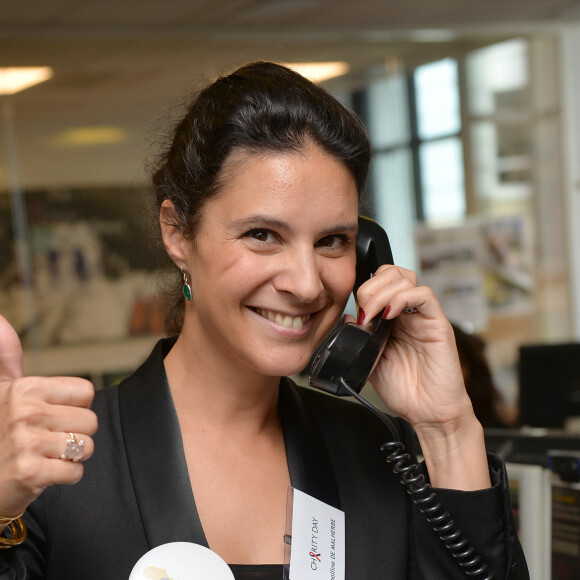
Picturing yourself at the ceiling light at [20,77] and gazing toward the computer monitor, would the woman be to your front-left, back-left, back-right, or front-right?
front-right

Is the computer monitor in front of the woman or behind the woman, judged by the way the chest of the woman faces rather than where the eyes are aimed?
behind

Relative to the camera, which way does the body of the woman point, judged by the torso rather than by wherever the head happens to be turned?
toward the camera

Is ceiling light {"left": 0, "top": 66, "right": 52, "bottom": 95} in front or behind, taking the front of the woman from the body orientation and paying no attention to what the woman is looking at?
behind

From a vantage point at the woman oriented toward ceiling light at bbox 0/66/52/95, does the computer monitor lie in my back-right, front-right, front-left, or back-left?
front-right
